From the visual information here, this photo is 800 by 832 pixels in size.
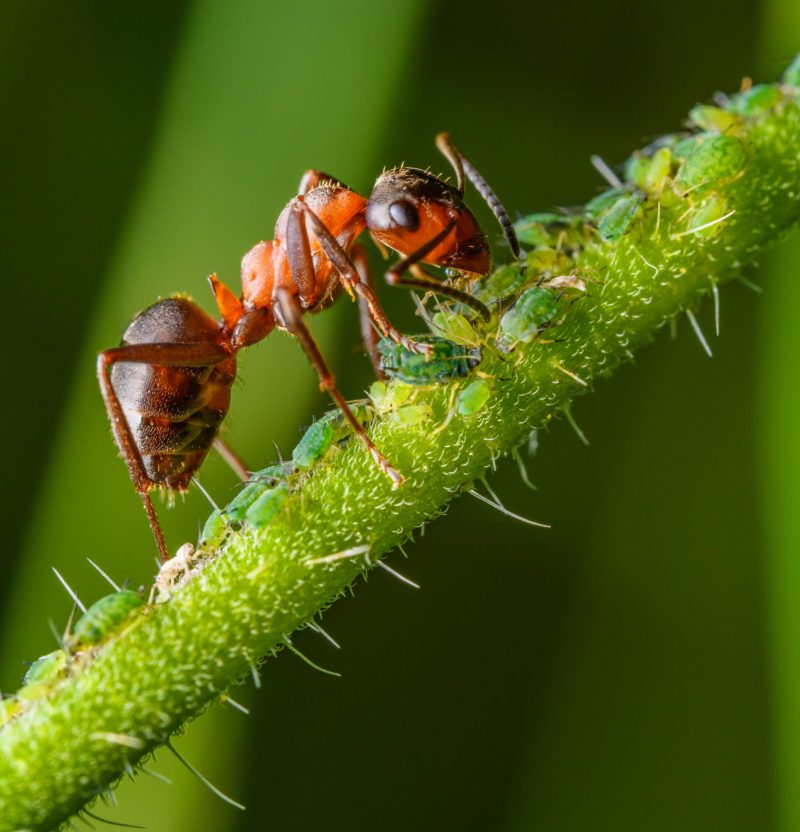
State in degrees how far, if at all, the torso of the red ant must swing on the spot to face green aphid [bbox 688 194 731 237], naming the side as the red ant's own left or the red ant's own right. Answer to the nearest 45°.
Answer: approximately 45° to the red ant's own right

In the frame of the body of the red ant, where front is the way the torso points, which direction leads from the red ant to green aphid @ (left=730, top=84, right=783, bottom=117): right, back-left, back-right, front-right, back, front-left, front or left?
front-right

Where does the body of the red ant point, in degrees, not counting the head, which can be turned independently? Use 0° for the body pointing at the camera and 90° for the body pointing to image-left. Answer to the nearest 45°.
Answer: approximately 270°

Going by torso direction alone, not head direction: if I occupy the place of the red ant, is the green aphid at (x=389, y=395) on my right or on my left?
on my right

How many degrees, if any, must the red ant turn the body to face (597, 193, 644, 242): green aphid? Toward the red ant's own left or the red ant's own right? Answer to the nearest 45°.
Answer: approximately 45° to the red ant's own right
